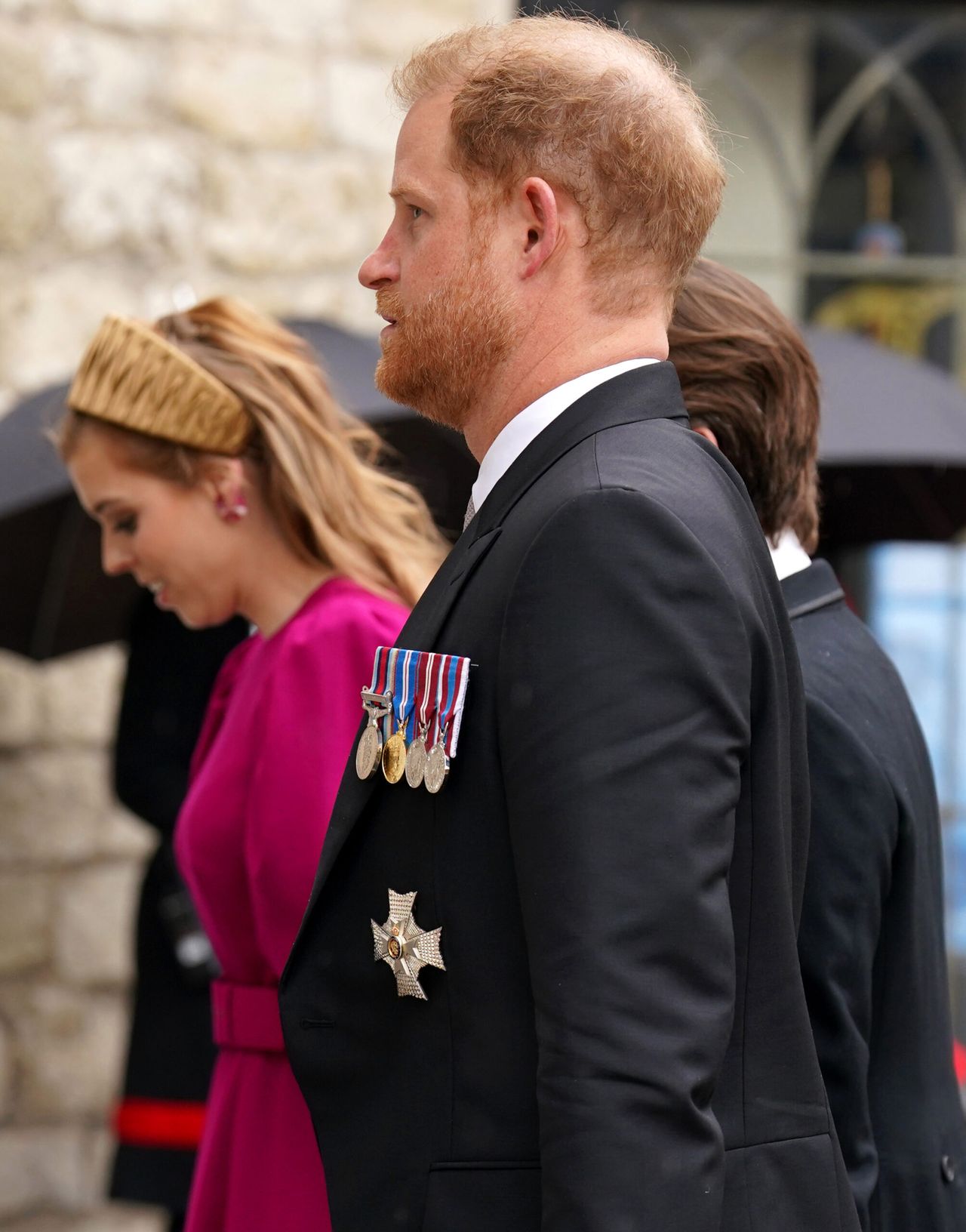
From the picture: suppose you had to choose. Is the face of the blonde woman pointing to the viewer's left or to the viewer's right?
to the viewer's left

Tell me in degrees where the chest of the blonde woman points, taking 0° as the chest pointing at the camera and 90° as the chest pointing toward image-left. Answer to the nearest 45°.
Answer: approximately 90°

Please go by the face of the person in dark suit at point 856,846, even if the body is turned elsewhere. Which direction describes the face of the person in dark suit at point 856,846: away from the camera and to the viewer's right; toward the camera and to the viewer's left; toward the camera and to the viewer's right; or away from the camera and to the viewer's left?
away from the camera and to the viewer's left

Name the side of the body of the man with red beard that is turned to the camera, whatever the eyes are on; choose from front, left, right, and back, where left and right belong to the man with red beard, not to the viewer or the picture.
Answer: left

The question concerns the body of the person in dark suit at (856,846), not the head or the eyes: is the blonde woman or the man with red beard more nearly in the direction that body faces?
the blonde woman

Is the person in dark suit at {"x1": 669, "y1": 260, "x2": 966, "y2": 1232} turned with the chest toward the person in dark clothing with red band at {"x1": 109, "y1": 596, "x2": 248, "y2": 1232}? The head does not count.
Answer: yes

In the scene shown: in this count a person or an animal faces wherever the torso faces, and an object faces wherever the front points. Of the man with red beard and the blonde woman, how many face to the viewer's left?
2

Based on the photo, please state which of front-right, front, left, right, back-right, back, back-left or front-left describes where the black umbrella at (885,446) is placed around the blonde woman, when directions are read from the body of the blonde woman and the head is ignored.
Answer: back-right

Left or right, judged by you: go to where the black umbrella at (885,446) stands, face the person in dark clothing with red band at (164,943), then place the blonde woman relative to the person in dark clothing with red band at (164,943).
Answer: left

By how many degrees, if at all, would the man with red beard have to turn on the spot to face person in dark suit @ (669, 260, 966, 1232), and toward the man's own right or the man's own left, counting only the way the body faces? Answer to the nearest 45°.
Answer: approximately 135° to the man's own right

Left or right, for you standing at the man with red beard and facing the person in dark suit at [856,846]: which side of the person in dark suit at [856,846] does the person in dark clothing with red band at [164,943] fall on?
left

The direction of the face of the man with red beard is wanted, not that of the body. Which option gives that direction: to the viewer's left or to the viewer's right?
to the viewer's left

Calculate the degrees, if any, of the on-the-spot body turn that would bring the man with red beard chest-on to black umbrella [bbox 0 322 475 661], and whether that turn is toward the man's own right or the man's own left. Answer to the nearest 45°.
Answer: approximately 45° to the man's own right

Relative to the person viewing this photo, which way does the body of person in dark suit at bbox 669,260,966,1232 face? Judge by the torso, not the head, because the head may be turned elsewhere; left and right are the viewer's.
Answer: facing away from the viewer and to the left of the viewer

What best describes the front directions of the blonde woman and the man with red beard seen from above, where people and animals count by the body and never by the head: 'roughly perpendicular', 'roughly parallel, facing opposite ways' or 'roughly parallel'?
roughly parallel

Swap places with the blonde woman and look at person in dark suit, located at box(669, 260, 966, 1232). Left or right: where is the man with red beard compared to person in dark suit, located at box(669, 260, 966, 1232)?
right
